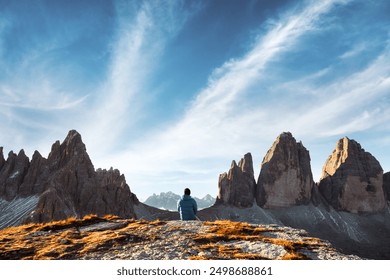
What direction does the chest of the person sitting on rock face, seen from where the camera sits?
away from the camera
